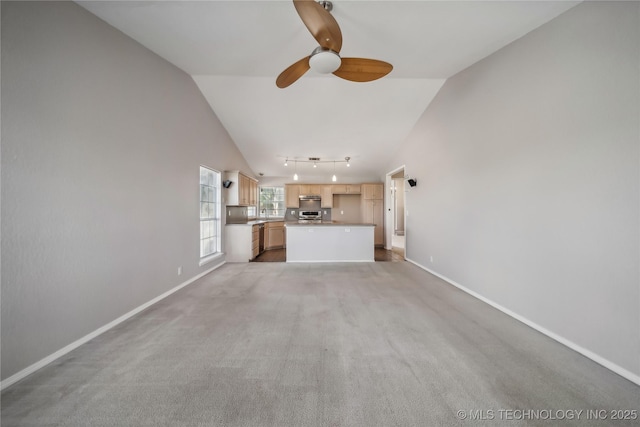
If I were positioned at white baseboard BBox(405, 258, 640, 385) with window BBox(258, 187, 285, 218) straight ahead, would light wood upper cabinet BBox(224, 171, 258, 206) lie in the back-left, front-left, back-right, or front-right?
front-left

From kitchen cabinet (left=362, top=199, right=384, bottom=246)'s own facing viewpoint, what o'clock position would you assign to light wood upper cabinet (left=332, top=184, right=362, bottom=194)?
The light wood upper cabinet is roughly at 3 o'clock from the kitchen cabinet.

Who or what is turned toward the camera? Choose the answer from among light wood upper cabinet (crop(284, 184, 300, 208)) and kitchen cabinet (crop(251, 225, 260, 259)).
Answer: the light wood upper cabinet

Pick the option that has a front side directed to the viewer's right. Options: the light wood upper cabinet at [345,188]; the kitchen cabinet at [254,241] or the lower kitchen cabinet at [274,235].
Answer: the kitchen cabinet

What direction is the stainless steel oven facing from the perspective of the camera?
toward the camera

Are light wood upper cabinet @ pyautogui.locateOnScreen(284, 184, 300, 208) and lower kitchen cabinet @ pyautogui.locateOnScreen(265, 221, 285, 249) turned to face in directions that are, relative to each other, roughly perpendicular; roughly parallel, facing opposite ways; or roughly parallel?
roughly parallel

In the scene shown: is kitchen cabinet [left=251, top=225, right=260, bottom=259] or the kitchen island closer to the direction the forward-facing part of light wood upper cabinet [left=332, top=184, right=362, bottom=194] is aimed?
the kitchen island

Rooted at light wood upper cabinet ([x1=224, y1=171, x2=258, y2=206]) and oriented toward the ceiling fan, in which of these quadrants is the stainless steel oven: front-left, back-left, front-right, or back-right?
back-left

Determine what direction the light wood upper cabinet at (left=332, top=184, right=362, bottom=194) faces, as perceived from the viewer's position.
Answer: facing the viewer

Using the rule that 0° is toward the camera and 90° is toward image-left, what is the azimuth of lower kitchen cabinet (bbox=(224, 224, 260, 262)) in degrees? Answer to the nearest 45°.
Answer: approximately 270°

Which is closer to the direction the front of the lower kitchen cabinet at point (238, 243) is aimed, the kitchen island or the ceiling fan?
the kitchen island

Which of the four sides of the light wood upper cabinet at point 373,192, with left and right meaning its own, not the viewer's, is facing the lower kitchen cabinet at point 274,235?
right

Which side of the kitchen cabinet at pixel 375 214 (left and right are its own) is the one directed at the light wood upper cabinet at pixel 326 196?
right

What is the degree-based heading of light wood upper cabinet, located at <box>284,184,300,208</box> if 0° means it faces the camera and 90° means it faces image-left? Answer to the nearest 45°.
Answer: approximately 0°

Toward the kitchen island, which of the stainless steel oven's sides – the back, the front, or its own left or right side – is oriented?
front

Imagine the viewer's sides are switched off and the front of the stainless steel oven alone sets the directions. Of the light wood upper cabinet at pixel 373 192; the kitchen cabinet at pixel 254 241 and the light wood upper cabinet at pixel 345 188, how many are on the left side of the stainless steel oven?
2

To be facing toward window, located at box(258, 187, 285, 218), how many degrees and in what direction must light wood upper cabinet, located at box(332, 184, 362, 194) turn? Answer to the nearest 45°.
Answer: approximately 90° to its right

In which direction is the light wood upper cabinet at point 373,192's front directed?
toward the camera
